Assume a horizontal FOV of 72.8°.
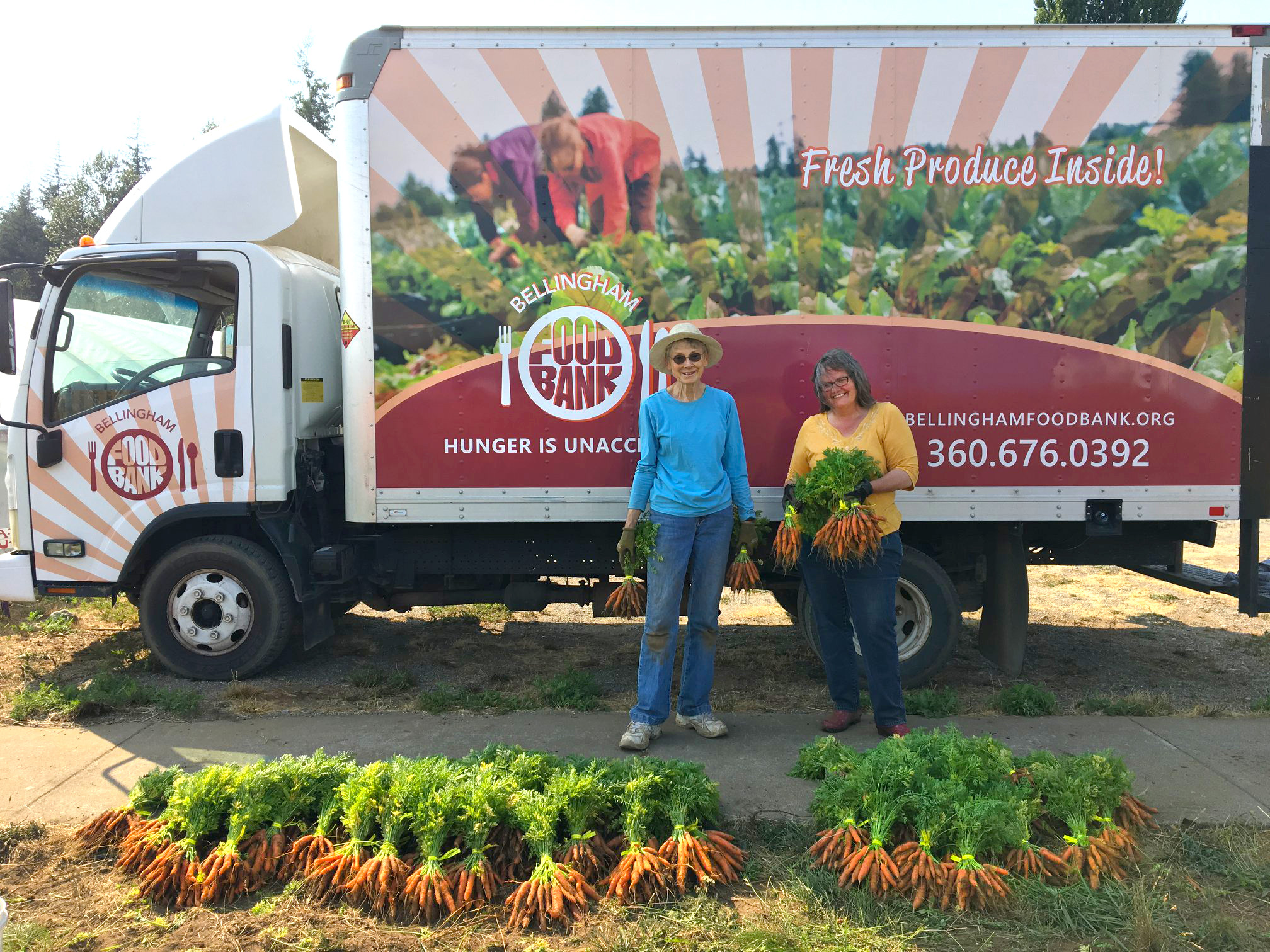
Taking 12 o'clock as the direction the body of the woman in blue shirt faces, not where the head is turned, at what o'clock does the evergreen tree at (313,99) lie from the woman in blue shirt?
The evergreen tree is roughly at 5 o'clock from the woman in blue shirt.

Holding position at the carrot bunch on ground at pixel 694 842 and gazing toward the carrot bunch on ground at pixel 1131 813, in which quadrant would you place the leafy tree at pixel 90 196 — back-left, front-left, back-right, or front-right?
back-left

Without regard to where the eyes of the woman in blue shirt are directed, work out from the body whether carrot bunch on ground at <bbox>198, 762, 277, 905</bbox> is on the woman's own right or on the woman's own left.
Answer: on the woman's own right

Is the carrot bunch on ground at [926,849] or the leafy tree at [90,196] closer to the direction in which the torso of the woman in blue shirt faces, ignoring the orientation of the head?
the carrot bunch on ground

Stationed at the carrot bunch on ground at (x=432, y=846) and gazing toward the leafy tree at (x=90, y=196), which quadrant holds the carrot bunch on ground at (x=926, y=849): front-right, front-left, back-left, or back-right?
back-right

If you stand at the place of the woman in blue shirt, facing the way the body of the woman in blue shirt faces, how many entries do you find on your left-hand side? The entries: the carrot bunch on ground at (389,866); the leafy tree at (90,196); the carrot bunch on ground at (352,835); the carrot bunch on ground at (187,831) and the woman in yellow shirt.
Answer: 1

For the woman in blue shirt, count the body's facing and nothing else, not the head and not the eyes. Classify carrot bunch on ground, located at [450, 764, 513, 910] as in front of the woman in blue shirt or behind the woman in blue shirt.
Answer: in front

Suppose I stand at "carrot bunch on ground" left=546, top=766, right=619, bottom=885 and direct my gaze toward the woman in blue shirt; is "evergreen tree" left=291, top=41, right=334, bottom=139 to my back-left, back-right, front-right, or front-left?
front-left

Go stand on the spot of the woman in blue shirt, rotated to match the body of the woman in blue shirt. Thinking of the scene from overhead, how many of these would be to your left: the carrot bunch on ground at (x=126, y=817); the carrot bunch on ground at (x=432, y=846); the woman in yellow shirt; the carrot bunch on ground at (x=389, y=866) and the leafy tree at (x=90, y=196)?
1

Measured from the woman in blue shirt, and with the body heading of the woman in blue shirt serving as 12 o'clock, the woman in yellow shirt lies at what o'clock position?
The woman in yellow shirt is roughly at 9 o'clock from the woman in blue shirt.

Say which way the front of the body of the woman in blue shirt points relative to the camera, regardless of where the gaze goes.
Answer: toward the camera

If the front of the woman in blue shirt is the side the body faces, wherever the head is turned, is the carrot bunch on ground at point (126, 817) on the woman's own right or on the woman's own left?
on the woman's own right

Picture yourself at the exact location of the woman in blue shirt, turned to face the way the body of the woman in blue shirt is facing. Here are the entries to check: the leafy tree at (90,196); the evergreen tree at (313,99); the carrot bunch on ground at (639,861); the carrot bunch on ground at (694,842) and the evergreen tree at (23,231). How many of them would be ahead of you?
2

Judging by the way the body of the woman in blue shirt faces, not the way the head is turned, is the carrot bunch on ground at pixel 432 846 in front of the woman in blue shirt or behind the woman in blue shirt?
in front

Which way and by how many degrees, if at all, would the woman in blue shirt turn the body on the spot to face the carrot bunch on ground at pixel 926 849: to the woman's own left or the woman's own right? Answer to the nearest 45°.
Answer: approximately 45° to the woman's own left

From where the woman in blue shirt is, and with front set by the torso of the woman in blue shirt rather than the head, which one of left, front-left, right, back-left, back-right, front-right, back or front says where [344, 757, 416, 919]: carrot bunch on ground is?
front-right
